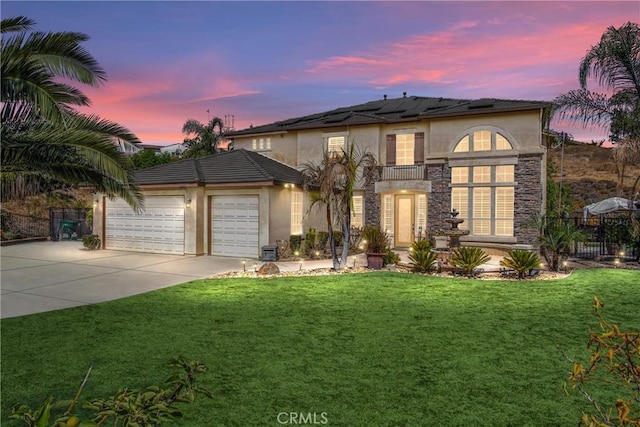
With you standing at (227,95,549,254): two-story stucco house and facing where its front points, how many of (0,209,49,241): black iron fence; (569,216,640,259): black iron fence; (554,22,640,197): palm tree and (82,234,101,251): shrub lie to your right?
2

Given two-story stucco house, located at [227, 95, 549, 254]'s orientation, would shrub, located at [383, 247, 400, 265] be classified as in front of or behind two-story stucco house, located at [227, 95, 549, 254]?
in front

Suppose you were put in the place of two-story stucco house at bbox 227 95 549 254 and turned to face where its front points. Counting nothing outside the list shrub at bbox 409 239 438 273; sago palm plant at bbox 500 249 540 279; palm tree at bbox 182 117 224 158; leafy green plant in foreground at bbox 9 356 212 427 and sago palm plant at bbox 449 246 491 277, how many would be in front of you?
4

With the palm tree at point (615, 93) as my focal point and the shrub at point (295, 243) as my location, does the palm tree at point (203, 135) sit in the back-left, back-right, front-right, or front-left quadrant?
back-left

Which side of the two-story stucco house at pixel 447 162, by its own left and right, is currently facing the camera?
front

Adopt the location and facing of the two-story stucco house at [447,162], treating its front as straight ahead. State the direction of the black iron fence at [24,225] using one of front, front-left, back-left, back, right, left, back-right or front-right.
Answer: right

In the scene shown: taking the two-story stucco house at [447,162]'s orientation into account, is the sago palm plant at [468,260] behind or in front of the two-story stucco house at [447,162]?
in front

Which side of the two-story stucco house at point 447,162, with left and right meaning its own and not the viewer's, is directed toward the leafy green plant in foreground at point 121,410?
front

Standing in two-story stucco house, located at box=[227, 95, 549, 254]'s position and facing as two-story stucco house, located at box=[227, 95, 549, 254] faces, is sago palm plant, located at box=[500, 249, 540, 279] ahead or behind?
ahead

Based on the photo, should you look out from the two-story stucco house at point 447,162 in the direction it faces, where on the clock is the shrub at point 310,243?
The shrub is roughly at 2 o'clock from the two-story stucco house.

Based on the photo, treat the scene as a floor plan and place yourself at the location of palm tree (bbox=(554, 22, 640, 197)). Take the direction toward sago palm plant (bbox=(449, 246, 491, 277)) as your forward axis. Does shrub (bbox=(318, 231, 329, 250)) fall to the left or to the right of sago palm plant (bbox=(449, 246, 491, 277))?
right
